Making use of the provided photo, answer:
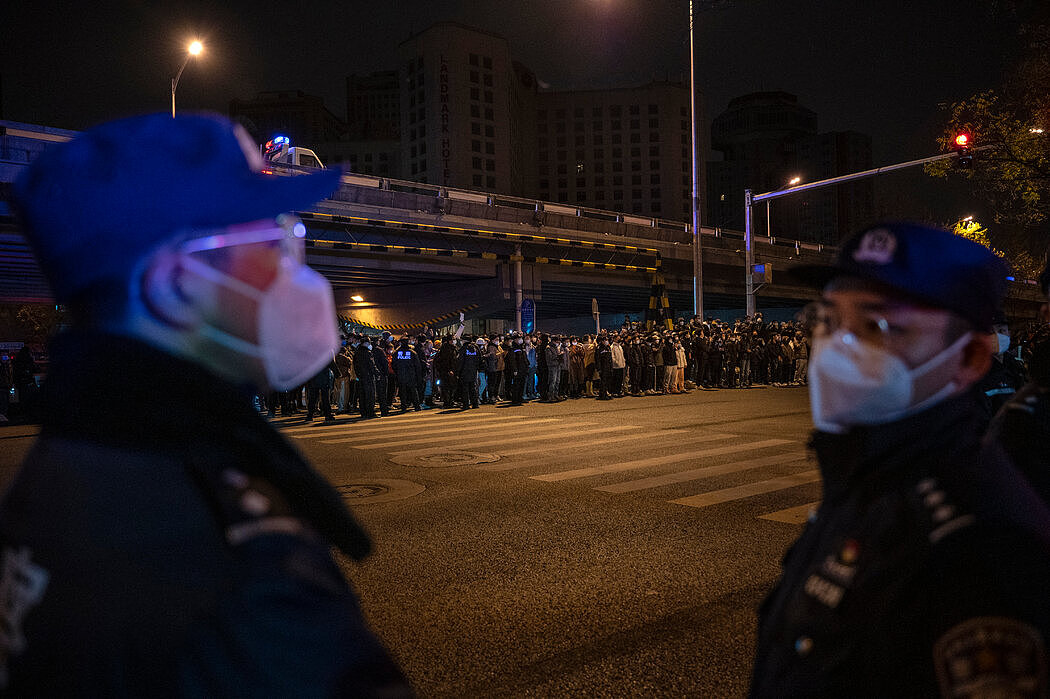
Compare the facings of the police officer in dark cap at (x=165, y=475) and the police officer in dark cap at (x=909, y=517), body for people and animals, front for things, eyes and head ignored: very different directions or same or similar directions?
very different directions

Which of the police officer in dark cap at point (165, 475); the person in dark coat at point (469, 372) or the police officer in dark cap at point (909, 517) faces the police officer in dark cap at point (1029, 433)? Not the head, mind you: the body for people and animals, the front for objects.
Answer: the police officer in dark cap at point (165, 475)

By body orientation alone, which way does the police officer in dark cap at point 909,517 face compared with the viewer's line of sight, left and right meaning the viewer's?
facing the viewer and to the left of the viewer

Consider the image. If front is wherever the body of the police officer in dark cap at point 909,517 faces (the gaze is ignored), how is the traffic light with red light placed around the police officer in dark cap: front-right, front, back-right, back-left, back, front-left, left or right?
back-right

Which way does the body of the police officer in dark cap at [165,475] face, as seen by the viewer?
to the viewer's right

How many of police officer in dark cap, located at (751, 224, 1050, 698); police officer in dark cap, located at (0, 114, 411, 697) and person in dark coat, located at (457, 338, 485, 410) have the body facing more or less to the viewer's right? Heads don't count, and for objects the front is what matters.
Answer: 1

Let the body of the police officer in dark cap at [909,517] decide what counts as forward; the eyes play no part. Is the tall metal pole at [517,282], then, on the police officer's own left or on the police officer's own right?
on the police officer's own right

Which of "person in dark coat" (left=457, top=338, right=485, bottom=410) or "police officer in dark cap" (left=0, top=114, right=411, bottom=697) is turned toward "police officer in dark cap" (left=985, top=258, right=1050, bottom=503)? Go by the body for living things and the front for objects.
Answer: "police officer in dark cap" (left=0, top=114, right=411, bottom=697)

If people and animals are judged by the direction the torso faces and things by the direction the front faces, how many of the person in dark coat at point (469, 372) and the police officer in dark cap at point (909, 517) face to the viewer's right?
0
